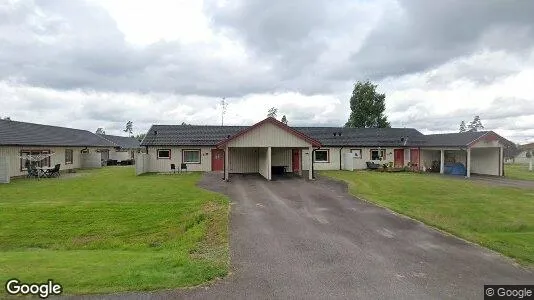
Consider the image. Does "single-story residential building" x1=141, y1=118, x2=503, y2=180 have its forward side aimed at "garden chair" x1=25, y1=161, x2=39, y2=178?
no

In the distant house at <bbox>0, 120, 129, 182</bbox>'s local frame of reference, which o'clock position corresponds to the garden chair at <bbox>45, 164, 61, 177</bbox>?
The garden chair is roughly at 1 o'clock from the distant house.

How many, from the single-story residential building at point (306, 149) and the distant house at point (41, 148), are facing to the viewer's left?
0

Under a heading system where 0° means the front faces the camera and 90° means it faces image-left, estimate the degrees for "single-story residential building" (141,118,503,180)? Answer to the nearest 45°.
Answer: approximately 0°

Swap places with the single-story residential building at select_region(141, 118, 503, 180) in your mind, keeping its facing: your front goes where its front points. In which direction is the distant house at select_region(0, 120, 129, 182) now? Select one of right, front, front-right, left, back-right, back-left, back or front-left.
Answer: right

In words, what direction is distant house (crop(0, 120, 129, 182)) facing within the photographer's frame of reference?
facing the viewer and to the right of the viewer
